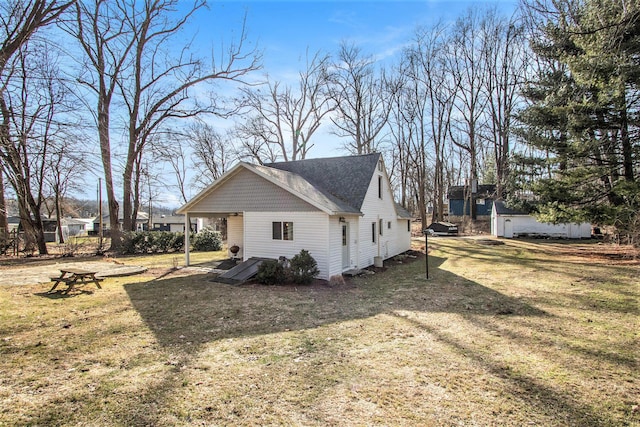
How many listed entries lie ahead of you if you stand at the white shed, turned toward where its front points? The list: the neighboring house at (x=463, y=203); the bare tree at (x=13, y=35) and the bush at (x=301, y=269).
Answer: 2

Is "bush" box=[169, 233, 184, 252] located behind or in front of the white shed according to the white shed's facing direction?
in front

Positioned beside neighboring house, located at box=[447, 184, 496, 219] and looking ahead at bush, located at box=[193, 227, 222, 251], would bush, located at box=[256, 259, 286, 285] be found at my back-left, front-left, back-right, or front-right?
front-left

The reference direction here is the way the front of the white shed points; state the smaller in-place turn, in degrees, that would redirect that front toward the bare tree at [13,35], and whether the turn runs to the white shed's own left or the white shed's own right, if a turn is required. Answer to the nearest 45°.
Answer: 0° — it already faces it

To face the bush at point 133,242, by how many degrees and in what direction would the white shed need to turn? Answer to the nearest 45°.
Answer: approximately 45° to its right

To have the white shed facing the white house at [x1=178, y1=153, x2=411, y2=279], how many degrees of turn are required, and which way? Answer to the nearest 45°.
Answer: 0° — it already faces it

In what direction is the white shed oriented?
toward the camera

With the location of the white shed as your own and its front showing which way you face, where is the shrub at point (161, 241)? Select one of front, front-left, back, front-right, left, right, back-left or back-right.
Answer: front-right

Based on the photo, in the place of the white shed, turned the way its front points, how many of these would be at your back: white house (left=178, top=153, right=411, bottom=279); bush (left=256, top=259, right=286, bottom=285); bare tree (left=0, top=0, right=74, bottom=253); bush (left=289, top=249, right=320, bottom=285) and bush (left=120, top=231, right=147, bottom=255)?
0

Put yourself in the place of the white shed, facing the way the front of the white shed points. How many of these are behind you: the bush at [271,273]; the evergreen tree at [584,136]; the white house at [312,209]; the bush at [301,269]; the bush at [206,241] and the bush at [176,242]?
0

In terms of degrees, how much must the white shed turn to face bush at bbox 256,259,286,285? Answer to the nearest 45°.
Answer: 0° — it already faces it

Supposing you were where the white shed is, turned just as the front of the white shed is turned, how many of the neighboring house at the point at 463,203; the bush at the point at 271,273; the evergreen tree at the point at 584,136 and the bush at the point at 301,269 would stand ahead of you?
3

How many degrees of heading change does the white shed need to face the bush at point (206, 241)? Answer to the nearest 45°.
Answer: approximately 45° to its right

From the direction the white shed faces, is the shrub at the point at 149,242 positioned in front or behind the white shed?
in front

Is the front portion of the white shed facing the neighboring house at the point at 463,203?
no
